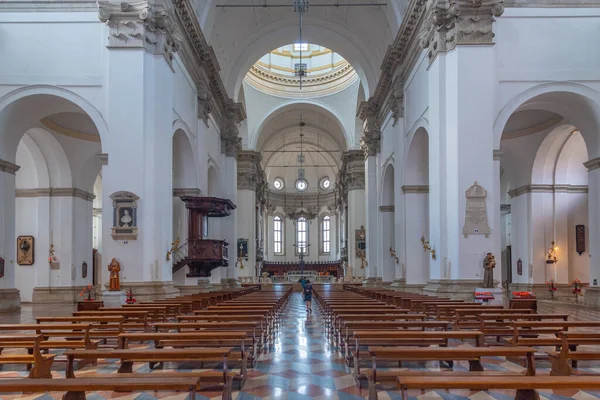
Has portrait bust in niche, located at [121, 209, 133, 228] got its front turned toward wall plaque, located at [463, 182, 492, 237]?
no

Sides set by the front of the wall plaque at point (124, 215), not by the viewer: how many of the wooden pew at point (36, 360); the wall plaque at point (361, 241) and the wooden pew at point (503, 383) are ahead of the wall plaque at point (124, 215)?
2

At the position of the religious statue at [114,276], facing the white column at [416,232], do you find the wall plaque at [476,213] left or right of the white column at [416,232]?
right

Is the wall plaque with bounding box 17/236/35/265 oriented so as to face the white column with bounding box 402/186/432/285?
no

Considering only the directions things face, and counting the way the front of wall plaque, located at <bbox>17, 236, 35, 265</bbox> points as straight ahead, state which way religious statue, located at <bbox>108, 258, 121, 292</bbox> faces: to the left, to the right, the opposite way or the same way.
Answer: the same way
